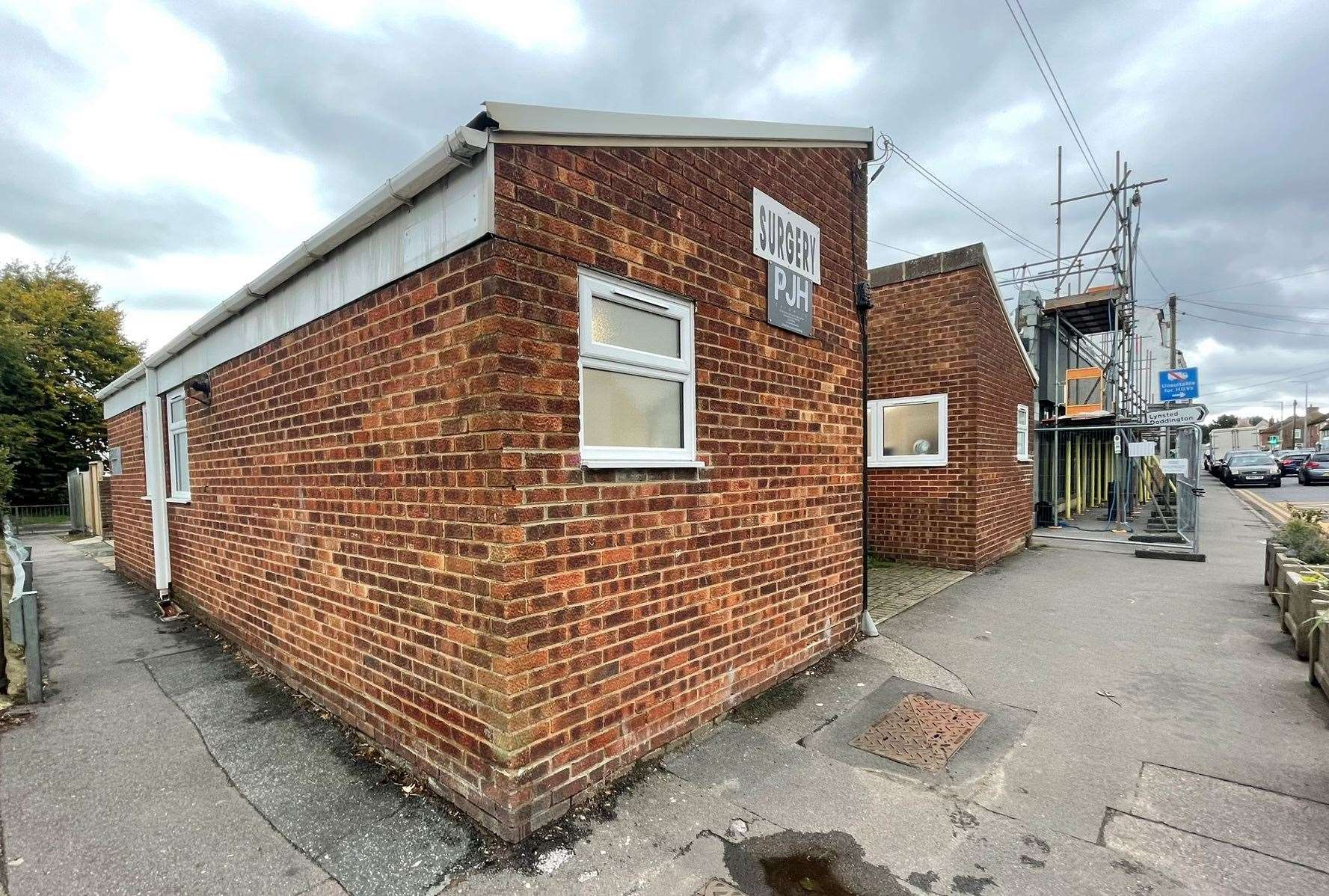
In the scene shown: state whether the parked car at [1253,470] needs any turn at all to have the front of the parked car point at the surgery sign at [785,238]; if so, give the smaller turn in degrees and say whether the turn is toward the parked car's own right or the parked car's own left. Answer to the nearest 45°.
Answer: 0° — it already faces it

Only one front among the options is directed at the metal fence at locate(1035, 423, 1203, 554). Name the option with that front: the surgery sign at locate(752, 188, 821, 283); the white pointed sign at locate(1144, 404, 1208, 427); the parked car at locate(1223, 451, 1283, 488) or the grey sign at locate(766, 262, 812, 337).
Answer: the parked car

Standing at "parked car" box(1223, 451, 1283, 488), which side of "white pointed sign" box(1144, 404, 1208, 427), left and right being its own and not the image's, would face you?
back

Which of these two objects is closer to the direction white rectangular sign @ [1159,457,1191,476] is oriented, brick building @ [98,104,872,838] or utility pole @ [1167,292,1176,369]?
the brick building

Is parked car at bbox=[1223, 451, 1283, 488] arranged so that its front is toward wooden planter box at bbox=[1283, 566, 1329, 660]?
yes

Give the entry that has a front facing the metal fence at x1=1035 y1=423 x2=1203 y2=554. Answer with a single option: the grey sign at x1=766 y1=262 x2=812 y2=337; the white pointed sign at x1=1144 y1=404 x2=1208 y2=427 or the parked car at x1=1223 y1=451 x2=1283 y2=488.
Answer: the parked car

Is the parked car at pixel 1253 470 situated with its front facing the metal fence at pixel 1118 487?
yes

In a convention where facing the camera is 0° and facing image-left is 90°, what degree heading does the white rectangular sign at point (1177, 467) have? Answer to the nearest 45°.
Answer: approximately 0°
